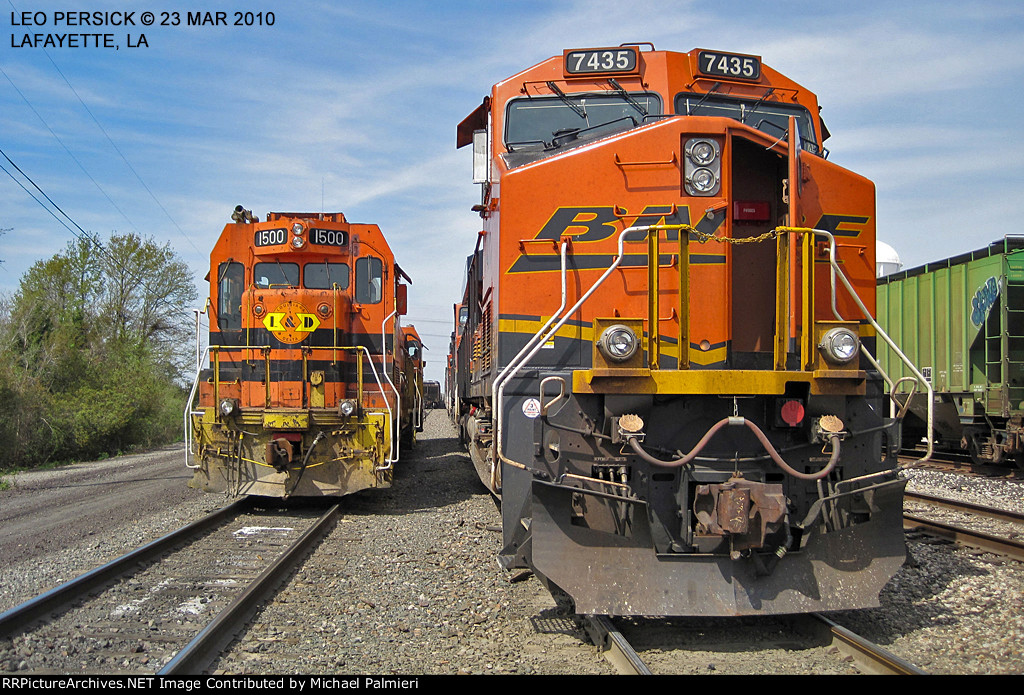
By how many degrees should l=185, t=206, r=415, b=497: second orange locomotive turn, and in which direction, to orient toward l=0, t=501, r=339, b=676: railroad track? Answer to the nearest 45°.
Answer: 0° — it already faces it

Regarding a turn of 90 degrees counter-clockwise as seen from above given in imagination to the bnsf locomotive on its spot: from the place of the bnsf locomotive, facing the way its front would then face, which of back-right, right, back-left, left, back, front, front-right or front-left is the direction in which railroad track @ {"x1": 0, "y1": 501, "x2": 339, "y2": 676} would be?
back

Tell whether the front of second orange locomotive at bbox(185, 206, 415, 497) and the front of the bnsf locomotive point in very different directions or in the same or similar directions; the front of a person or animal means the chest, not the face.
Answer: same or similar directions

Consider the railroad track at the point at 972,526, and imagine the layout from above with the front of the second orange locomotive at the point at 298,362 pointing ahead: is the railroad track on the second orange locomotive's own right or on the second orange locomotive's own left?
on the second orange locomotive's own left

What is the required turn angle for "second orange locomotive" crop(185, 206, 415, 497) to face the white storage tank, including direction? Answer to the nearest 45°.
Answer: approximately 135° to its left

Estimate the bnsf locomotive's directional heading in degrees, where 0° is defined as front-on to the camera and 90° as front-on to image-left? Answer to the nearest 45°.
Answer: approximately 0°

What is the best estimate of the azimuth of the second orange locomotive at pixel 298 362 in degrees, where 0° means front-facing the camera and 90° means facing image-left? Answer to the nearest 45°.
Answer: approximately 0°

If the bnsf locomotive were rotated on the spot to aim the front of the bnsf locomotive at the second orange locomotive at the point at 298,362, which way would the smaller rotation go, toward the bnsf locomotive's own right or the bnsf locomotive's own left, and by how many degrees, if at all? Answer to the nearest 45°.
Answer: approximately 135° to the bnsf locomotive's own right

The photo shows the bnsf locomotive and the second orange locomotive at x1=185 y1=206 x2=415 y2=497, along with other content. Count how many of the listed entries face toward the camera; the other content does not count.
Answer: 2

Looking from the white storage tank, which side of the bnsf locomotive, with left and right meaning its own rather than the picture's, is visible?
back
